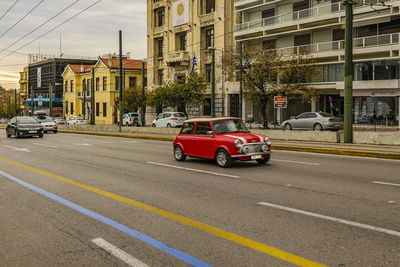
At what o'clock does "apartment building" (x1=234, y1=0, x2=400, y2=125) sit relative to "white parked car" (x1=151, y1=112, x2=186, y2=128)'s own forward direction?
The apartment building is roughly at 5 o'clock from the white parked car.

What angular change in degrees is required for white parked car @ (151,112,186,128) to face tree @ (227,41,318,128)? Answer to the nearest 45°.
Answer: approximately 180°

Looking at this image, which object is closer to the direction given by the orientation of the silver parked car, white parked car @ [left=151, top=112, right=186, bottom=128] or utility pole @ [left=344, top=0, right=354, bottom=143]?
the white parked car

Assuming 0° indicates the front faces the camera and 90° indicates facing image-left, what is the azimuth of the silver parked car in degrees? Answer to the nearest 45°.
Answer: approximately 135°

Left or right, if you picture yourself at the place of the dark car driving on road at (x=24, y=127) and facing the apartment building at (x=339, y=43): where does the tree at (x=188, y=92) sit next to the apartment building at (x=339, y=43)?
left
